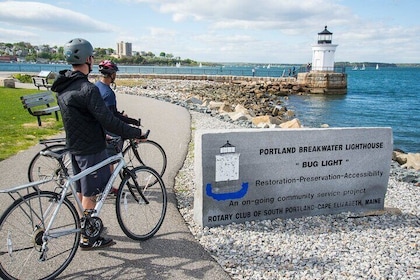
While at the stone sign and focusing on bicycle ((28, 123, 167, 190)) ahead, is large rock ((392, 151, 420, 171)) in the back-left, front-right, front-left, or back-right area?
back-right

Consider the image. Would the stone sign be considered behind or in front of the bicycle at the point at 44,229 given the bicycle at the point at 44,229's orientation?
in front

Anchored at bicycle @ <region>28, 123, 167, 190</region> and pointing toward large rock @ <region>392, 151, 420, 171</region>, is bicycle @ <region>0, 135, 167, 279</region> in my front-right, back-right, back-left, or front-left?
back-right

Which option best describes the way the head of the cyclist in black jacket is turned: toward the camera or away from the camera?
away from the camera

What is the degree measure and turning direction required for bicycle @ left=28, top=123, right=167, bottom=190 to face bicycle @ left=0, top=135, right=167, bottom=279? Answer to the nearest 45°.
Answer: approximately 135° to its right

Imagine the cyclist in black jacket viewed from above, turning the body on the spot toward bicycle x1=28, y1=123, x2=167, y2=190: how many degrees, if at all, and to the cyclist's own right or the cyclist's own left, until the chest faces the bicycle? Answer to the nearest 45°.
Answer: approximately 45° to the cyclist's own left

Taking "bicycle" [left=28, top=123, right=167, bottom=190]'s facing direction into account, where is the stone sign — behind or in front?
in front

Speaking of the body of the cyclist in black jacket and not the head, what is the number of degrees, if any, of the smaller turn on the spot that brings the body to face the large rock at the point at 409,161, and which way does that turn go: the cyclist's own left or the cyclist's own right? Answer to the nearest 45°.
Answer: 0° — they already face it

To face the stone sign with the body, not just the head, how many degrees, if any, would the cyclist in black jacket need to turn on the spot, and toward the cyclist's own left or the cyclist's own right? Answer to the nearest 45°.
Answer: approximately 45° to the cyclist's own right

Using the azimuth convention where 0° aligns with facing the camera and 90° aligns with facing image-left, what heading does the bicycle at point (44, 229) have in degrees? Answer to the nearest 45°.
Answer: approximately 225°

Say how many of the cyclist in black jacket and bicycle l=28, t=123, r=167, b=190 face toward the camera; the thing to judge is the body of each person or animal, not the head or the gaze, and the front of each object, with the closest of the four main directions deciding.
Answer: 0
